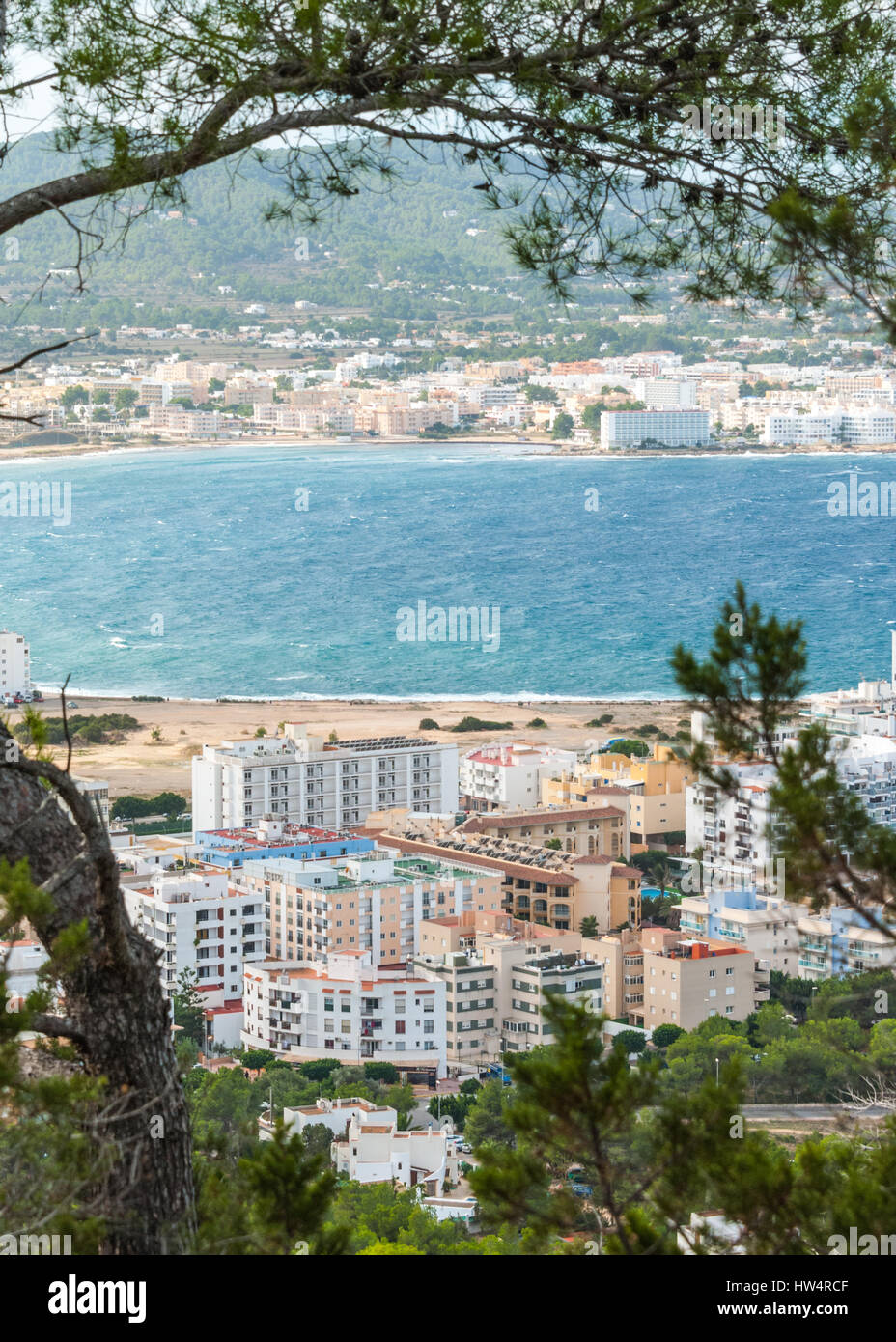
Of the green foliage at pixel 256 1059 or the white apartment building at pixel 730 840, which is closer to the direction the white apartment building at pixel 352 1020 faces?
the green foliage

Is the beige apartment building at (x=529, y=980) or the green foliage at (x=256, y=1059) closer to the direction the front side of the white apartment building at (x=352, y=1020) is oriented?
the green foliage

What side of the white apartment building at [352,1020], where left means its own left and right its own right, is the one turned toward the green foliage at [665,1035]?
left

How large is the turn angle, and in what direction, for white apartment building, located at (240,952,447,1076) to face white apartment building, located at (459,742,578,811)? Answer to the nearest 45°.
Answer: approximately 180°

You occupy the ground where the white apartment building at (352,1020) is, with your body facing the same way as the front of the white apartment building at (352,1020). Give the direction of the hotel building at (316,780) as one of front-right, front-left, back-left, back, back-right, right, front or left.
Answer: back

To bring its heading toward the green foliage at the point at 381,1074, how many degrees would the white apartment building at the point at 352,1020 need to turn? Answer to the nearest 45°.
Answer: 0° — it already faces it

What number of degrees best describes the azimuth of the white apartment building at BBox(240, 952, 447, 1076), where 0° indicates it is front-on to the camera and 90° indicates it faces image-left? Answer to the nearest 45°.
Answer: approximately 0°

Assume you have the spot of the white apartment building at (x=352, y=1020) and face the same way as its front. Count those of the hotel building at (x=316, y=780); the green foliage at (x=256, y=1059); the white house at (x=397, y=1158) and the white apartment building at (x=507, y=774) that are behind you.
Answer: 2

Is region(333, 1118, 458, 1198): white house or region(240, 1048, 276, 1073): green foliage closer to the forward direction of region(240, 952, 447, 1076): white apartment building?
the white house

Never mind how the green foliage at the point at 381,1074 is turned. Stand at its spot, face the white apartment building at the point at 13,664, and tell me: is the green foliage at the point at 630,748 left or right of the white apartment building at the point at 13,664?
right

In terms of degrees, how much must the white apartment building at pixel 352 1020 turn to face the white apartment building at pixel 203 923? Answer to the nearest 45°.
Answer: approximately 135° to its right

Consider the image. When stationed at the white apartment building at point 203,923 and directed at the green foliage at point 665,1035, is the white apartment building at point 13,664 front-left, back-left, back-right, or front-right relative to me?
back-left
